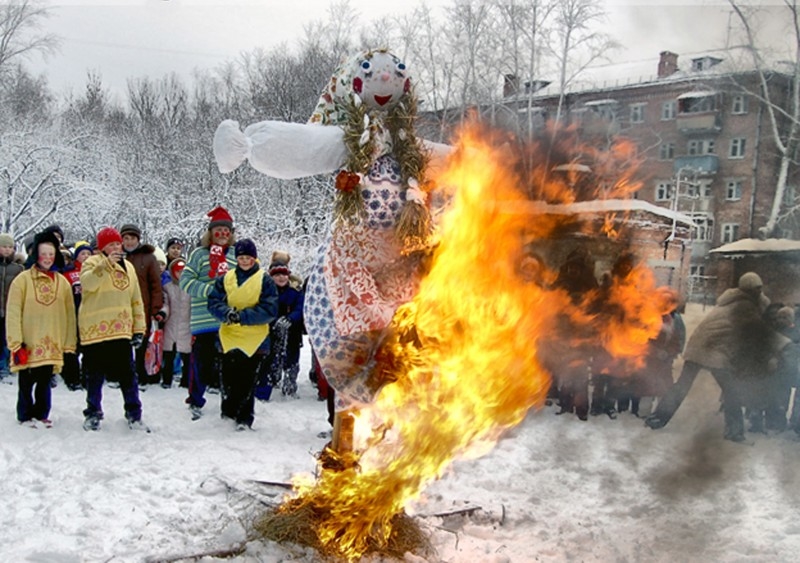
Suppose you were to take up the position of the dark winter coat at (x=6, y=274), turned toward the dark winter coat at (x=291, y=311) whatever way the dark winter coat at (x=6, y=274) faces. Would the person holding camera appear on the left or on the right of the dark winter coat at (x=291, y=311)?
right

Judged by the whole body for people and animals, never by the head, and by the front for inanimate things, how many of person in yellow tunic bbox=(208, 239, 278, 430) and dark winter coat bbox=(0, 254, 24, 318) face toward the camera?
2

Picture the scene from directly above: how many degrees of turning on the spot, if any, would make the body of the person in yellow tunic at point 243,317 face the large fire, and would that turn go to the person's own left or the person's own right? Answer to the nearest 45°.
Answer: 0° — they already face it

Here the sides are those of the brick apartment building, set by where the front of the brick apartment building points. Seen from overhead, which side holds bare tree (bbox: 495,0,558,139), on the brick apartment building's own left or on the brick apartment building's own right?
on the brick apartment building's own right

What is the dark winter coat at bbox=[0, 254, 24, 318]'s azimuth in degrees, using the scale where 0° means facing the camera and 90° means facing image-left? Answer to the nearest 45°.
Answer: approximately 0°

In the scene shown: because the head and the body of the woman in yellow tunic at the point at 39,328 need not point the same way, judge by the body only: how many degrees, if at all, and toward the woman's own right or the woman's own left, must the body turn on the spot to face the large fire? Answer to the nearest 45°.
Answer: approximately 45° to the woman's own left
